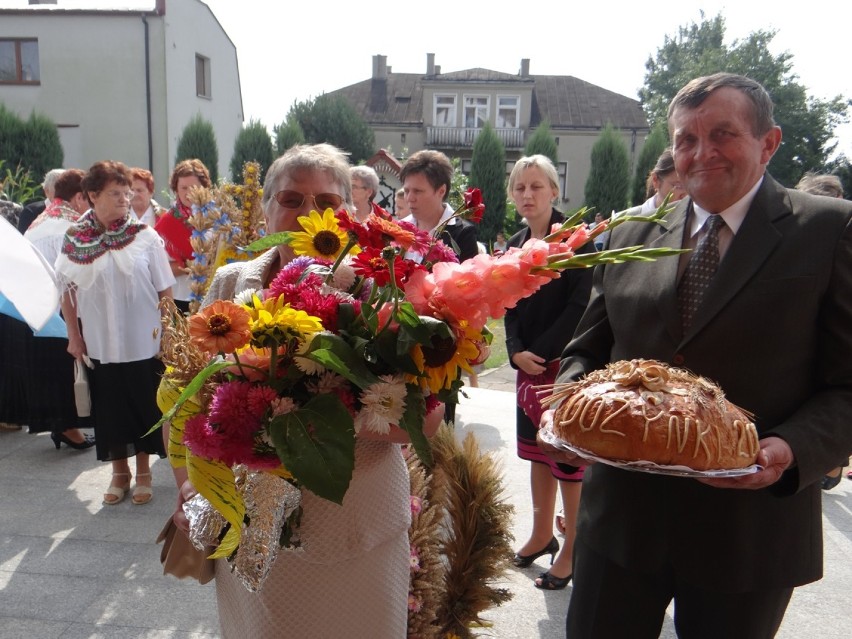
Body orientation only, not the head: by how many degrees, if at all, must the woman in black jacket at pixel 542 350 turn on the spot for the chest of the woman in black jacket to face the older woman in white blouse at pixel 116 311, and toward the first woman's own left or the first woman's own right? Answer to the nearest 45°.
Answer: approximately 45° to the first woman's own right

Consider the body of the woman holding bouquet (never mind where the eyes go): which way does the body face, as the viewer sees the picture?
toward the camera

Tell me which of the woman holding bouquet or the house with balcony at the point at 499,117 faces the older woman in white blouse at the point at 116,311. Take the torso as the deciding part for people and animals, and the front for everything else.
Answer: the house with balcony

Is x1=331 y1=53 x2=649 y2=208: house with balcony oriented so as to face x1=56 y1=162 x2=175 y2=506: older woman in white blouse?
yes

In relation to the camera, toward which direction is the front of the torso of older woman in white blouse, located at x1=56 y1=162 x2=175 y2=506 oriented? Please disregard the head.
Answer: toward the camera

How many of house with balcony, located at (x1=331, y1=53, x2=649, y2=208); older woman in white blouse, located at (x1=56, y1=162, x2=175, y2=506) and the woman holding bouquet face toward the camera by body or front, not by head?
3

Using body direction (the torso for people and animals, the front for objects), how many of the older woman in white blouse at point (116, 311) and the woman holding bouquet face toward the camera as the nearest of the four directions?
2

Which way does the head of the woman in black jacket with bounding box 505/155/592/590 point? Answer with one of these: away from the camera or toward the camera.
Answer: toward the camera

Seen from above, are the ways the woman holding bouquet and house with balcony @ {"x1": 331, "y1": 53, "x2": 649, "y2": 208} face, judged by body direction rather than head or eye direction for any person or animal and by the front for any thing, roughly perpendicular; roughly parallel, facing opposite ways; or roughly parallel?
roughly parallel

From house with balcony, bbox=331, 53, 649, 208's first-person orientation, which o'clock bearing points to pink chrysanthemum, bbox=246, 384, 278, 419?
The pink chrysanthemum is roughly at 12 o'clock from the house with balcony.

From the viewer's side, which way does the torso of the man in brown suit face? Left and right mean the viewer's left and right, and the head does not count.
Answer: facing the viewer and to the left of the viewer

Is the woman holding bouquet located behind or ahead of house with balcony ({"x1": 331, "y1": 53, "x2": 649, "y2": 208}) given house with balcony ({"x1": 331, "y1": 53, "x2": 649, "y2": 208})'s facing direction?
ahead

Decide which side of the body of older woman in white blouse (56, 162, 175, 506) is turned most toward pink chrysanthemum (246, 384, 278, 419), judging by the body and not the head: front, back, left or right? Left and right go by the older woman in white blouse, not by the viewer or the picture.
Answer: front

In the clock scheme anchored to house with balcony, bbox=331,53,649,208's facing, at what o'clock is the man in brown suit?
The man in brown suit is roughly at 12 o'clock from the house with balcony.
